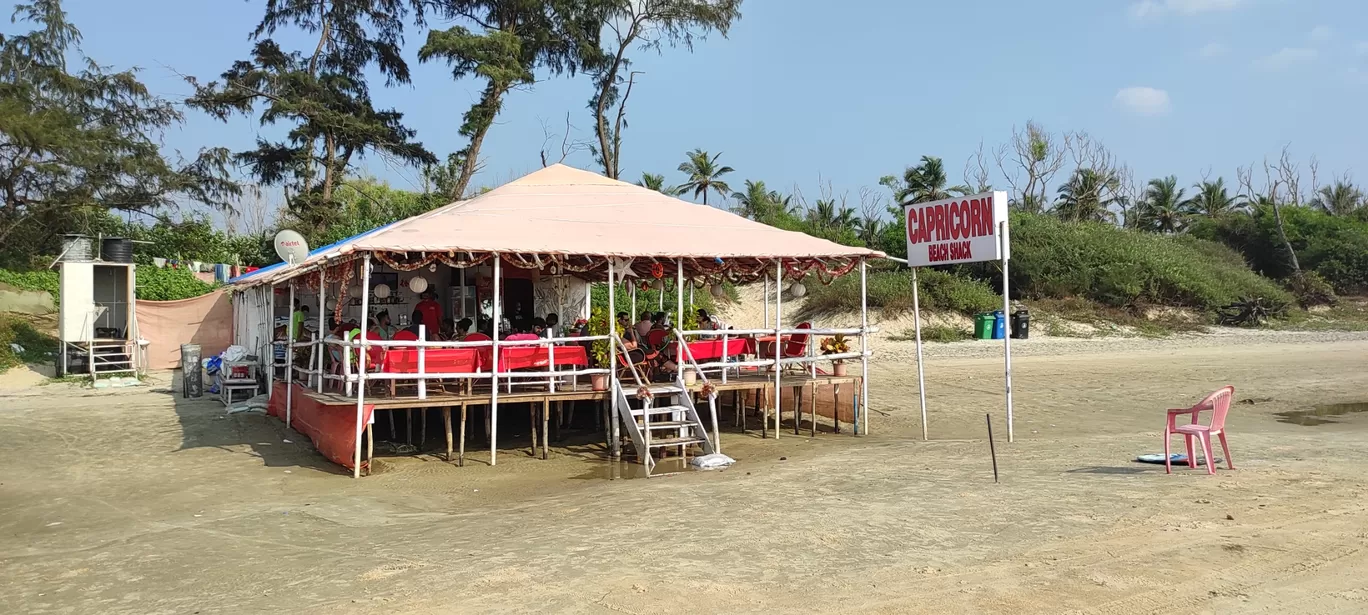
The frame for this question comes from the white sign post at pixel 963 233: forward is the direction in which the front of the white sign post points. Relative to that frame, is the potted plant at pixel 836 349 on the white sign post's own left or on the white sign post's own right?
on the white sign post's own right

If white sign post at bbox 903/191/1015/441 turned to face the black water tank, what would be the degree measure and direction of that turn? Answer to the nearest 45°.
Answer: approximately 45° to its right

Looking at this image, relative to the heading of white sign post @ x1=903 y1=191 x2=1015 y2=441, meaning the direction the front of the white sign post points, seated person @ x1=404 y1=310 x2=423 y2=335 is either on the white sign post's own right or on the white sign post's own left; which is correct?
on the white sign post's own right

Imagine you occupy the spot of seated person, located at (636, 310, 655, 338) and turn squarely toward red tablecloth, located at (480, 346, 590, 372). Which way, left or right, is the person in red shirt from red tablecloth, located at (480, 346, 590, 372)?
right

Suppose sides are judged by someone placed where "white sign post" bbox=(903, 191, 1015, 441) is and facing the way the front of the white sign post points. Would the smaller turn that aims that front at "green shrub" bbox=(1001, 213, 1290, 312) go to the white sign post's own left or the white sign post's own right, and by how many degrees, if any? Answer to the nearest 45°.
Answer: approximately 135° to the white sign post's own right

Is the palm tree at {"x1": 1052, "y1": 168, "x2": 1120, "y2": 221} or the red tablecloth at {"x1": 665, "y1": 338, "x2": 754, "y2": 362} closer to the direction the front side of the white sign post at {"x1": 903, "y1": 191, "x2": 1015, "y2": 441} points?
the red tablecloth

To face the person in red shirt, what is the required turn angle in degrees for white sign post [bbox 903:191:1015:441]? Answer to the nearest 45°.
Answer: approximately 45° to its right

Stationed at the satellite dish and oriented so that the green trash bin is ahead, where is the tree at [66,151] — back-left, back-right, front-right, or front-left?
back-left

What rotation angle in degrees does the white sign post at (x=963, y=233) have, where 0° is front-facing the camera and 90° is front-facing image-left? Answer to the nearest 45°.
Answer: approximately 45°

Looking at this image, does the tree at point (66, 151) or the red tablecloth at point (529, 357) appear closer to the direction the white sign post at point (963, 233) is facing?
the red tablecloth
